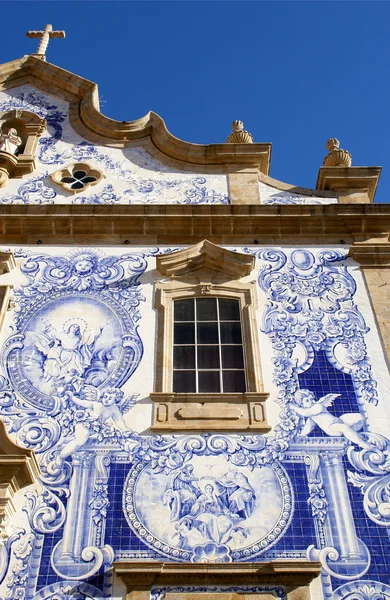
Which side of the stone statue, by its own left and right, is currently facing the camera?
front
